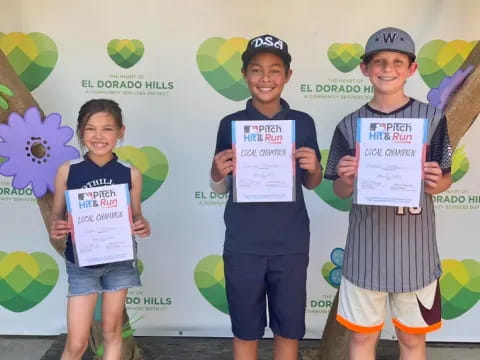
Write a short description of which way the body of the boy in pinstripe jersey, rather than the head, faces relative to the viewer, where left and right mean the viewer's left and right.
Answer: facing the viewer

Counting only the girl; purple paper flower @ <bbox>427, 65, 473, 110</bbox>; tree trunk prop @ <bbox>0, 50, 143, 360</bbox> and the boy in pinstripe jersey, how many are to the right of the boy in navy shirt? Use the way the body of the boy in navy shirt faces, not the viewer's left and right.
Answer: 2

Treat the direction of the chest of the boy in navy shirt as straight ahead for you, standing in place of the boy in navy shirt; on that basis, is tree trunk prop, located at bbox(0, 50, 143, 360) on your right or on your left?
on your right

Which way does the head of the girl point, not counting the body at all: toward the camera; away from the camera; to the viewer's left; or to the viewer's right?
toward the camera

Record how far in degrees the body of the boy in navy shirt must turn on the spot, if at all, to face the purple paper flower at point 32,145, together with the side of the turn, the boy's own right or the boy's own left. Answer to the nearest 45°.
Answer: approximately 90° to the boy's own right

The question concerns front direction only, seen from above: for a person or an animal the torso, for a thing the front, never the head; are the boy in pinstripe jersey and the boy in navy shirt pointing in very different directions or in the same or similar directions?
same or similar directions

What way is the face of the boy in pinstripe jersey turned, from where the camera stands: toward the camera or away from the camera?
toward the camera

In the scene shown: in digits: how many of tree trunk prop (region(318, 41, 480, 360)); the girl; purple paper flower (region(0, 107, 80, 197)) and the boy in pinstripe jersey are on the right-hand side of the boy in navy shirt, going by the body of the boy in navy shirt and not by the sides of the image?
2

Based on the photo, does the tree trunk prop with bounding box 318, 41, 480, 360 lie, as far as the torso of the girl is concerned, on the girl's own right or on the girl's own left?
on the girl's own left

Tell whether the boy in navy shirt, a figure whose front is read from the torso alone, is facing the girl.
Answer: no

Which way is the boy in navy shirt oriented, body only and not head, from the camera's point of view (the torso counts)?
toward the camera

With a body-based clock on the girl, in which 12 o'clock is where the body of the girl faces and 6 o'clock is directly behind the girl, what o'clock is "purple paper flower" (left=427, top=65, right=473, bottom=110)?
The purple paper flower is roughly at 9 o'clock from the girl.

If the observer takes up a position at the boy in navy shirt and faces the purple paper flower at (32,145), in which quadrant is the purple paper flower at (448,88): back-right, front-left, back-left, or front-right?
back-right

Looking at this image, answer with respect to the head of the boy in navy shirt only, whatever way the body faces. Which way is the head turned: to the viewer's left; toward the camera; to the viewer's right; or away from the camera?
toward the camera

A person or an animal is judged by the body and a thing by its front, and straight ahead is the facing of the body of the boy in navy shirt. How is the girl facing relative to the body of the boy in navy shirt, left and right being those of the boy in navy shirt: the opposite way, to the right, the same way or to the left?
the same way

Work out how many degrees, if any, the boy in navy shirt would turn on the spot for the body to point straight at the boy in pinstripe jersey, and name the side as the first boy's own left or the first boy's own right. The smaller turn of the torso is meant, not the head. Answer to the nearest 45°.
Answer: approximately 90° to the first boy's own left
